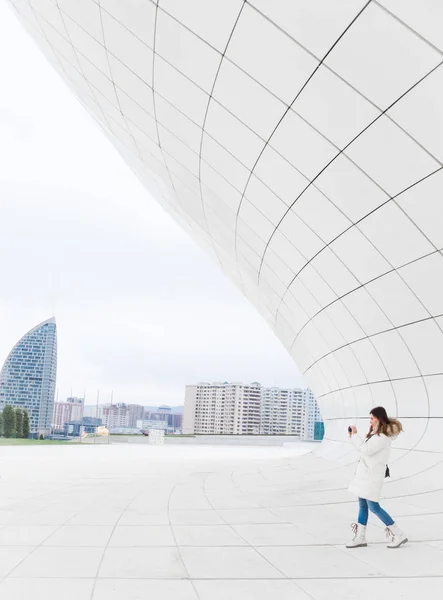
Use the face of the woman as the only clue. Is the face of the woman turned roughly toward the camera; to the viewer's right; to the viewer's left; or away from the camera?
to the viewer's left

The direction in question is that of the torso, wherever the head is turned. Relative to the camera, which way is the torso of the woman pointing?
to the viewer's left
